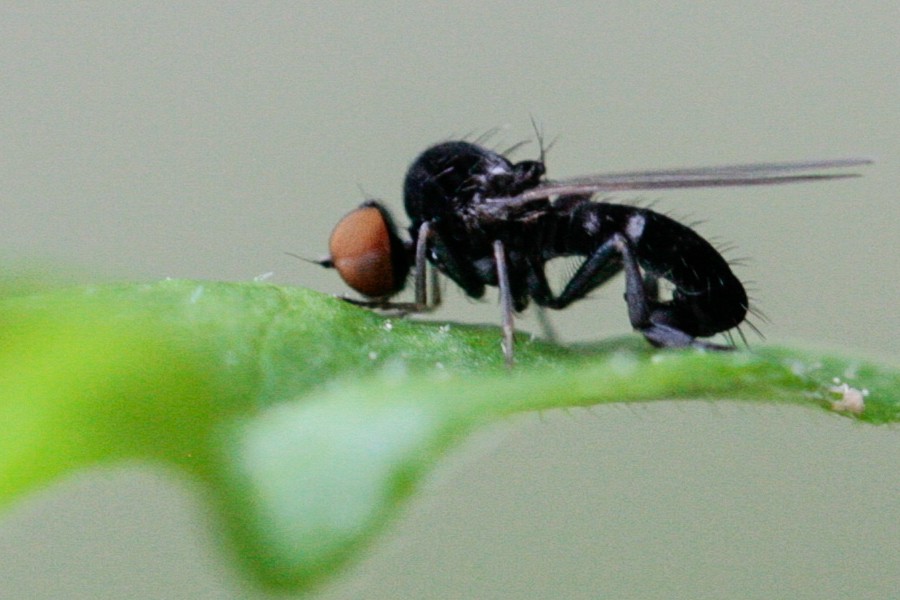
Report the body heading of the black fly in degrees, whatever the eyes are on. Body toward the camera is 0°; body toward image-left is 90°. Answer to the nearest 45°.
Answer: approximately 90°
